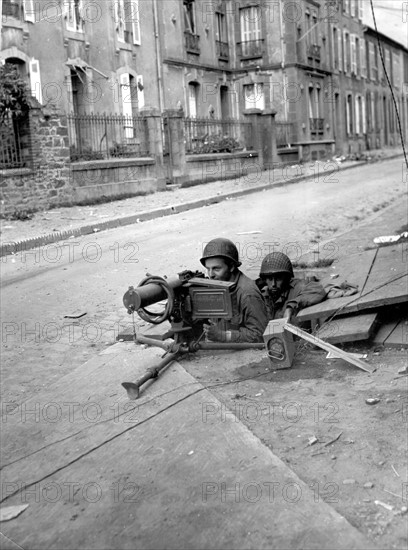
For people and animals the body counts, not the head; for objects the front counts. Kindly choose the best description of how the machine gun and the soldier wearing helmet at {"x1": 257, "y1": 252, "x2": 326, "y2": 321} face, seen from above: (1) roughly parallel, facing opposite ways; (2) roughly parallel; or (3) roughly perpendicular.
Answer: roughly parallel

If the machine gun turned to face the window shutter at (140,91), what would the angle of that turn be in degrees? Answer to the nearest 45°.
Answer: approximately 135° to its right

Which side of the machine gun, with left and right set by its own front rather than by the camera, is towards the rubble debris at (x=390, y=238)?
back

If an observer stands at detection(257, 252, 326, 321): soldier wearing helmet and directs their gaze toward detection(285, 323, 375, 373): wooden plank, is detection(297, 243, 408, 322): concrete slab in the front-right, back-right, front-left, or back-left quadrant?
front-left

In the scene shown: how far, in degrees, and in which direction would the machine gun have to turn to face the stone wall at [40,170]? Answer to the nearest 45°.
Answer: approximately 135° to its right

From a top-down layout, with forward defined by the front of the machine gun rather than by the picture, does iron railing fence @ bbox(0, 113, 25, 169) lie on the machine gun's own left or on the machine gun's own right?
on the machine gun's own right

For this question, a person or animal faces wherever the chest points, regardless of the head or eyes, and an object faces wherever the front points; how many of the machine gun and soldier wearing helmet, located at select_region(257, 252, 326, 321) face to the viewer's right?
0

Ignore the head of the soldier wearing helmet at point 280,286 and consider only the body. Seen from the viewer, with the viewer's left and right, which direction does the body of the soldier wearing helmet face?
facing the viewer and to the left of the viewer

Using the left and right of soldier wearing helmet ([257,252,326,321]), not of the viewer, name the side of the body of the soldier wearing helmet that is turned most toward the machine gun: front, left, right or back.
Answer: front

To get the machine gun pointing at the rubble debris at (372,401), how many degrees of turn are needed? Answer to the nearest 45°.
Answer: approximately 90° to its left

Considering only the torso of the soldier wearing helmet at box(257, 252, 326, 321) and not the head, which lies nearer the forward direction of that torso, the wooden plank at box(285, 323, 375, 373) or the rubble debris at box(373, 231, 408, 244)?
the wooden plank
